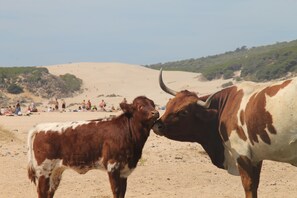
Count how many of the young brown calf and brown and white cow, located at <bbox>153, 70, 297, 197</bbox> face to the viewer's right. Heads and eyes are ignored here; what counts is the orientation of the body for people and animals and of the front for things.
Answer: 1

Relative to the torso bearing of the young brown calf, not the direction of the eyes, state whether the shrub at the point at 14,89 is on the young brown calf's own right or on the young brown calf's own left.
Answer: on the young brown calf's own left

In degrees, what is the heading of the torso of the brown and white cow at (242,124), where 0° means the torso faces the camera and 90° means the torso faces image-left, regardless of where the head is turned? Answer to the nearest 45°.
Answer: approximately 90°

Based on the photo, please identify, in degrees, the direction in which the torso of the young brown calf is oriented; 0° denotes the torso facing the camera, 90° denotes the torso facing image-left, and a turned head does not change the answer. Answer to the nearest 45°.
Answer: approximately 270°

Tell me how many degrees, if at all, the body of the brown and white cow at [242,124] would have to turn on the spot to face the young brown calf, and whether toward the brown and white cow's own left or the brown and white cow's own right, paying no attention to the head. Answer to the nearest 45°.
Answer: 0° — it already faces it
